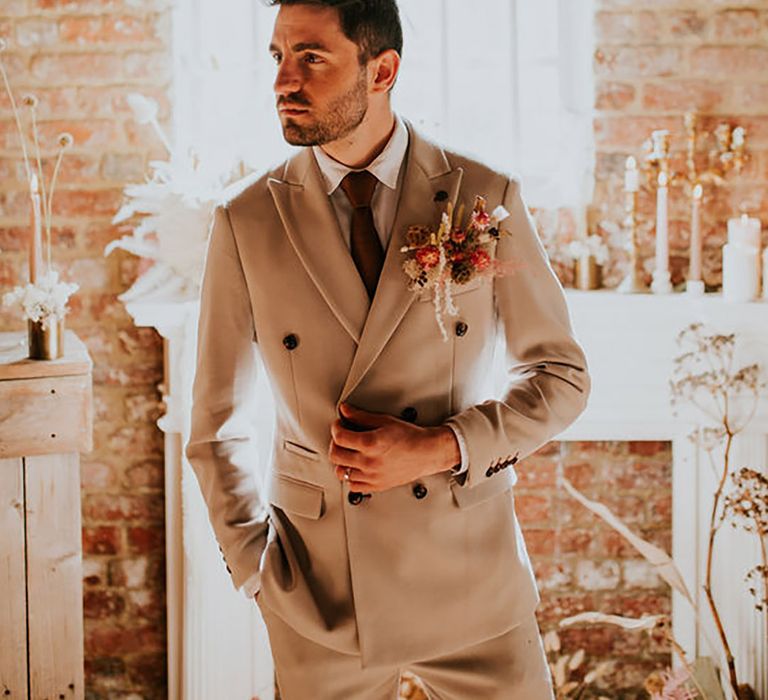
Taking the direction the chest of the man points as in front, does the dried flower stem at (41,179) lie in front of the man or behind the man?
behind

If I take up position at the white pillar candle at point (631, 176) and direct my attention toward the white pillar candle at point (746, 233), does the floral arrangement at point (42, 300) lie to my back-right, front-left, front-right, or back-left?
back-right

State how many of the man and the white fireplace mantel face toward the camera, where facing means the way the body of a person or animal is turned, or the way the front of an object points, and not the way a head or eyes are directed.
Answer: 2

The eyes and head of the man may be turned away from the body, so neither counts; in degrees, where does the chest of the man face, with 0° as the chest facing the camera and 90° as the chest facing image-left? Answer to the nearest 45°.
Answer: approximately 0°

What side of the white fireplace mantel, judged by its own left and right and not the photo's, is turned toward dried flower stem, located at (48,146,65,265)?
right

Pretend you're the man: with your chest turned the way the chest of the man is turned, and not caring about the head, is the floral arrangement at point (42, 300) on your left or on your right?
on your right

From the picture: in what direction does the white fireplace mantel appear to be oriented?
toward the camera

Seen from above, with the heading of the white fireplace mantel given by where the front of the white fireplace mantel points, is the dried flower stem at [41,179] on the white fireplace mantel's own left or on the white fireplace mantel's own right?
on the white fireplace mantel's own right
